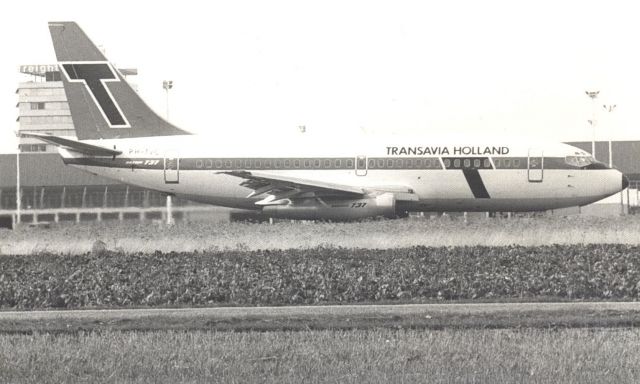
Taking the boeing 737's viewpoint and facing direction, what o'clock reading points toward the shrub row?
The shrub row is roughly at 3 o'clock from the boeing 737.

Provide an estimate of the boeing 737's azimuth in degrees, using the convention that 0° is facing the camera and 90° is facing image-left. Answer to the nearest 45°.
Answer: approximately 270°
